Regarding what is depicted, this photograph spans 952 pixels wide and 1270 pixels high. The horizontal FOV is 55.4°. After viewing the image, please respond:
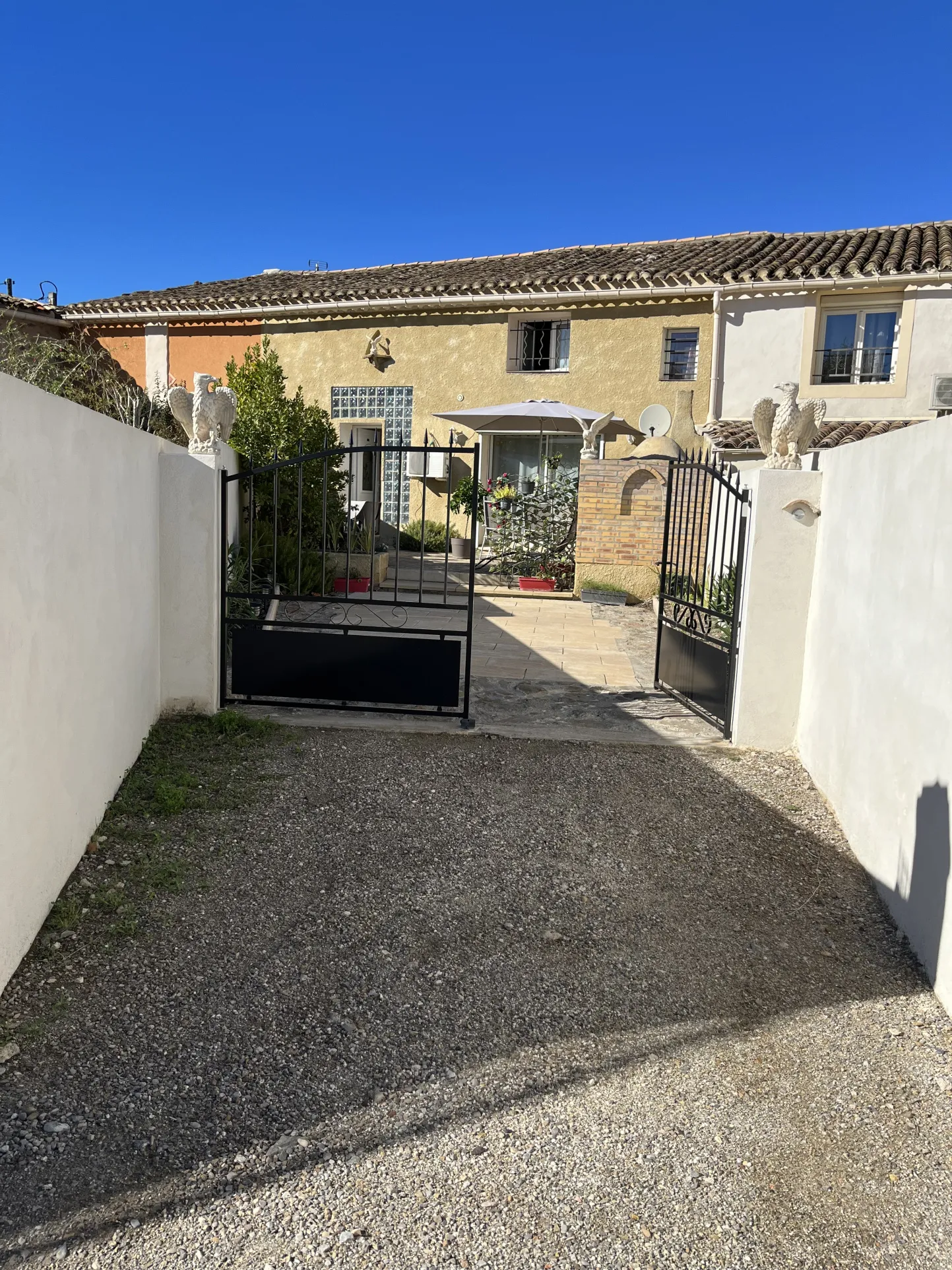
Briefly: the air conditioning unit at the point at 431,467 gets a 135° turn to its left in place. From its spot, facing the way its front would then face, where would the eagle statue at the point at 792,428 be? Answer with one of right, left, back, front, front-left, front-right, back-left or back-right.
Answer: back-right

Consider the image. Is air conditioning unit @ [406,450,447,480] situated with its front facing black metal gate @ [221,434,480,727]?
yes

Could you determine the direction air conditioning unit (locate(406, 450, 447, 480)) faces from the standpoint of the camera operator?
facing the viewer

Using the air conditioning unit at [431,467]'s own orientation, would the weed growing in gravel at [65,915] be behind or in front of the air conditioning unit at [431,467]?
in front

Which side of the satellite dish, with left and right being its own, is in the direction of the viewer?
front

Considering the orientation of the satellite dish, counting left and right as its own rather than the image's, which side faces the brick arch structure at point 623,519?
front

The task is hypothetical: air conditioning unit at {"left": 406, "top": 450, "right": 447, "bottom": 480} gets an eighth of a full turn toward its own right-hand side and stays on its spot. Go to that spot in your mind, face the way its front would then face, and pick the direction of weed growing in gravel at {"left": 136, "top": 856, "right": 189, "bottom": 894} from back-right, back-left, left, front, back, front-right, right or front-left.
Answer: front-left

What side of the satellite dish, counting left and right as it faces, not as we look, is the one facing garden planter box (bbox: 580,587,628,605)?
front

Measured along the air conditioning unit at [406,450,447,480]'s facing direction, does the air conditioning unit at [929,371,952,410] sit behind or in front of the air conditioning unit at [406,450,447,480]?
in front

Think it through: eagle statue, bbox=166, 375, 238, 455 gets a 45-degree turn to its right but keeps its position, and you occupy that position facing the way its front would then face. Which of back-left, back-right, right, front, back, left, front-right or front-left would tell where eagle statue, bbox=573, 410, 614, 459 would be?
back

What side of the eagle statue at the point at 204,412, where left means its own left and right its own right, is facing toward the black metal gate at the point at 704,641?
left

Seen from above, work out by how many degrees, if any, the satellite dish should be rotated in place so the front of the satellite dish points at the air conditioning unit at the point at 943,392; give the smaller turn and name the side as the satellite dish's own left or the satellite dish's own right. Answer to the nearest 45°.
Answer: approximately 45° to the satellite dish's own left

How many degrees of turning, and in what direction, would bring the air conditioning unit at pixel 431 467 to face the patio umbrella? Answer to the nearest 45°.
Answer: approximately 45° to its left

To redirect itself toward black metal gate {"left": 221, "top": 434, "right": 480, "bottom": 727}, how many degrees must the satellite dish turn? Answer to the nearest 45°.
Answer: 0° — it already faces it
